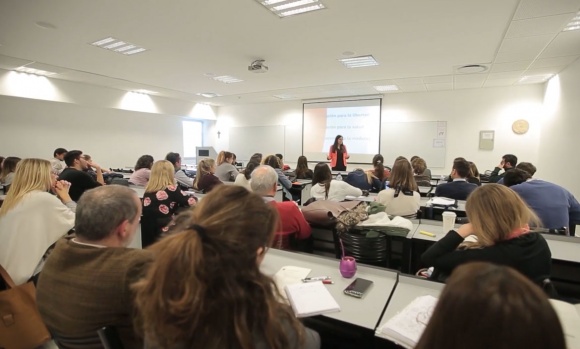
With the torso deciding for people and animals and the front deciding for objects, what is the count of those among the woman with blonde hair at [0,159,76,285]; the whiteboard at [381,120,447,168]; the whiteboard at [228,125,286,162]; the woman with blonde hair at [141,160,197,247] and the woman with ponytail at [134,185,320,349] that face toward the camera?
2

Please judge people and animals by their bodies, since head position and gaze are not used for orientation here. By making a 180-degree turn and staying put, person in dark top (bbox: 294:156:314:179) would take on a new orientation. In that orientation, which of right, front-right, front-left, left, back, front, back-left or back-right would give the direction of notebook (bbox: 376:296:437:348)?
front

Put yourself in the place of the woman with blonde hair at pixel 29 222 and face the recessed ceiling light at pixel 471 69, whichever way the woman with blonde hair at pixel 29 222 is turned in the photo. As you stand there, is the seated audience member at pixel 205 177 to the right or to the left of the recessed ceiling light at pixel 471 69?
left

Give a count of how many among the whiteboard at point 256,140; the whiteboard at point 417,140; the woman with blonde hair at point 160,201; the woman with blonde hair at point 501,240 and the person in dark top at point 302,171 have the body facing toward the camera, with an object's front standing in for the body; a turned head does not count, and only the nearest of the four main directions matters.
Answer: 2

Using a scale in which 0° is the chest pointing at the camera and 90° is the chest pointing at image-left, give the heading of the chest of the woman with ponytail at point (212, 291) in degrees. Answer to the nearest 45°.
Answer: approximately 225°

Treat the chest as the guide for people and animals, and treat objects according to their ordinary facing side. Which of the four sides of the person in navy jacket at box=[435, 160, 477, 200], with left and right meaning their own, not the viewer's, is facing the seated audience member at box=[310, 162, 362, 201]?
left

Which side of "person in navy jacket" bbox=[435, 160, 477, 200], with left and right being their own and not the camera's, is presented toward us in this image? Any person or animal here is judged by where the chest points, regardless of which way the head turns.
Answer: back

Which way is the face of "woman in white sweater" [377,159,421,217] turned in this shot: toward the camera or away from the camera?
away from the camera

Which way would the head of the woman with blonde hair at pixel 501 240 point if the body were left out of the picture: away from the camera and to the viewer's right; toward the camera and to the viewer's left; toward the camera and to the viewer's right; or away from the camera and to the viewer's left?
away from the camera and to the viewer's left

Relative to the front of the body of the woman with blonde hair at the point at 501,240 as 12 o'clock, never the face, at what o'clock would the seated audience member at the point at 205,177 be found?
The seated audience member is roughly at 11 o'clock from the woman with blonde hair.

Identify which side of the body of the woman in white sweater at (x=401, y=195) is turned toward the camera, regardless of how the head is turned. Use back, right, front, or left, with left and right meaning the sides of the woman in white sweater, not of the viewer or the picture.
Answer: back

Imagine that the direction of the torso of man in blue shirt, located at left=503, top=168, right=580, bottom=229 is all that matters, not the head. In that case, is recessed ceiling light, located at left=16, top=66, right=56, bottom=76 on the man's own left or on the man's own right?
on the man's own left
